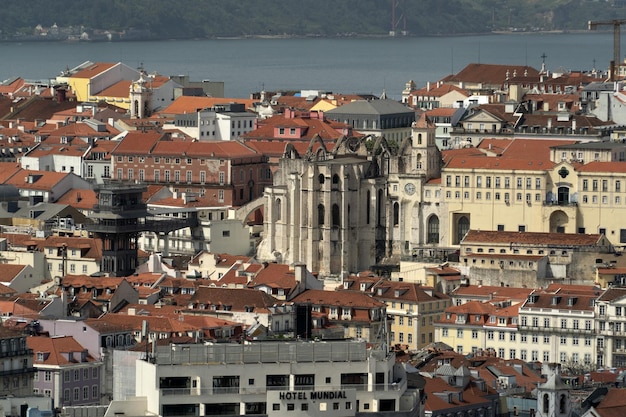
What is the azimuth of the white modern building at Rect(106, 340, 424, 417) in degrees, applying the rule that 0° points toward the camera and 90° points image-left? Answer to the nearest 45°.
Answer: approximately 0°
